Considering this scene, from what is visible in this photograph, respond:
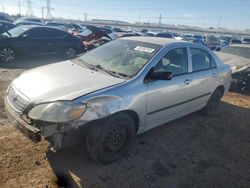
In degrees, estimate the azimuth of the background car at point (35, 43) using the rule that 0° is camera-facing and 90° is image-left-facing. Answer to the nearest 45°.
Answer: approximately 90°

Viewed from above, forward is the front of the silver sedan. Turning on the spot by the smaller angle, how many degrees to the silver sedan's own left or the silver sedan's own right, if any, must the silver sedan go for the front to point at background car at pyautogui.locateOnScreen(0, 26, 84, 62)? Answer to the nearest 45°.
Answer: approximately 90° to the silver sedan's own right

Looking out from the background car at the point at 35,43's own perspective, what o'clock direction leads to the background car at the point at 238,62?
the background car at the point at 238,62 is roughly at 7 o'clock from the background car at the point at 35,43.

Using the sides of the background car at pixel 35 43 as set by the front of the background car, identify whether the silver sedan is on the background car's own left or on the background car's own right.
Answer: on the background car's own left

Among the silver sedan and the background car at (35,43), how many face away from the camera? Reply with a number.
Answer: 0

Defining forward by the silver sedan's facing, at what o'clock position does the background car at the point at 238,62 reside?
The background car is roughly at 6 o'clock from the silver sedan.
